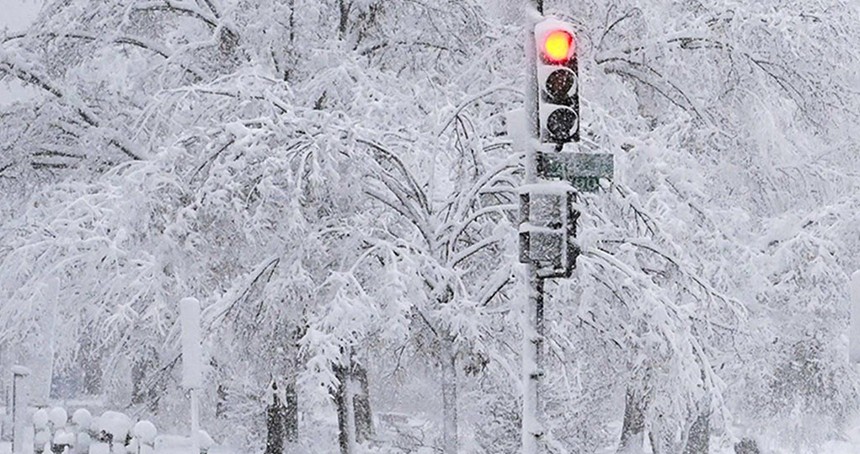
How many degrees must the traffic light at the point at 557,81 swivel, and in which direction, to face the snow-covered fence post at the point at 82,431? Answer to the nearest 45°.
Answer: approximately 135° to its right

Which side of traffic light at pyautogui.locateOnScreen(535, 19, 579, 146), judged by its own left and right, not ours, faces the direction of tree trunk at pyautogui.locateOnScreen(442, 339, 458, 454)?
back

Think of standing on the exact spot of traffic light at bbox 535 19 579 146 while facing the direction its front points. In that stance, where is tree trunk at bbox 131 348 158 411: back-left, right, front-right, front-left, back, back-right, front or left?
back-right

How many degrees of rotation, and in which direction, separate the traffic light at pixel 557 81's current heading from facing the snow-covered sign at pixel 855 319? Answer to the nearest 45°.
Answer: approximately 90° to its left

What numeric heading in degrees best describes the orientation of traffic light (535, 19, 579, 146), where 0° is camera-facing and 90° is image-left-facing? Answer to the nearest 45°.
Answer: approximately 0°

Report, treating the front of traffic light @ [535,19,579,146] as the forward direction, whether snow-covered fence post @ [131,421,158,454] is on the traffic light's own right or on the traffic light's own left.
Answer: on the traffic light's own right

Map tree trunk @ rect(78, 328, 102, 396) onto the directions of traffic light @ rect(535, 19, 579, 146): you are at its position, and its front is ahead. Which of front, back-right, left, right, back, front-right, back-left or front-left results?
back-right

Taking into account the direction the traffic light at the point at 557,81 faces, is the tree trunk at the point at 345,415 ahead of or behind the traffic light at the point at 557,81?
behind
